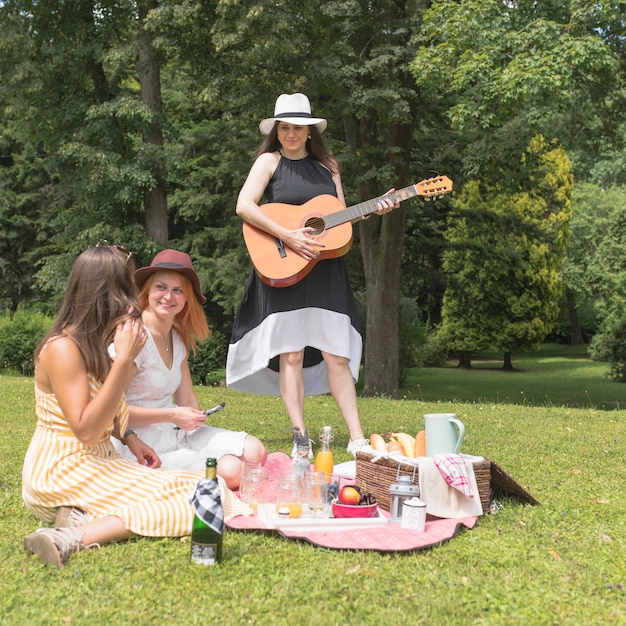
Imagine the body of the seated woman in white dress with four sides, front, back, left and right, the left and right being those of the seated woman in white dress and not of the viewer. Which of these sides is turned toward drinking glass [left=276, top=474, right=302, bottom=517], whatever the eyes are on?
front

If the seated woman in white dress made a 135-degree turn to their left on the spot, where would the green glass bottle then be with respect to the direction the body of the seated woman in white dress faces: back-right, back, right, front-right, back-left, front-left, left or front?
back

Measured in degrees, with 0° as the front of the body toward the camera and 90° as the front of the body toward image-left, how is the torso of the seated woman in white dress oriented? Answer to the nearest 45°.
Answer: approximately 315°

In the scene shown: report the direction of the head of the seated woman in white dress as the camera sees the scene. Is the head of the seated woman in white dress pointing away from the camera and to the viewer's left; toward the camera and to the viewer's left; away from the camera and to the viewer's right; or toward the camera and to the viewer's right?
toward the camera and to the viewer's left

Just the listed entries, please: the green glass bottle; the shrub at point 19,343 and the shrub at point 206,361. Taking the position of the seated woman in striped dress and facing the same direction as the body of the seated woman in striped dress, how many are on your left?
2

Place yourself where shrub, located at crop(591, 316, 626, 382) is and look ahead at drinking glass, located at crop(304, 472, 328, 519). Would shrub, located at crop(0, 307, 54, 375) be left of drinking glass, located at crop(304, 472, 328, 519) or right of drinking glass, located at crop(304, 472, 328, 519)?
right

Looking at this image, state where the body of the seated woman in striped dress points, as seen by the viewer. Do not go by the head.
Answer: to the viewer's right

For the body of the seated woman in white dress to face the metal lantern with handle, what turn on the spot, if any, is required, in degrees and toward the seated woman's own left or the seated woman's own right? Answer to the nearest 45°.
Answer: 0° — they already face it

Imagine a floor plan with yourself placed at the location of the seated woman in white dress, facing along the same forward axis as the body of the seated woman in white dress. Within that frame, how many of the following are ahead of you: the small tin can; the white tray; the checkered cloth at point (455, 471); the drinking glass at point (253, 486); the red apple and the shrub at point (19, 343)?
5

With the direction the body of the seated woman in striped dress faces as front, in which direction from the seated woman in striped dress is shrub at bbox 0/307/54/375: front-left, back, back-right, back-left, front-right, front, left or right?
left

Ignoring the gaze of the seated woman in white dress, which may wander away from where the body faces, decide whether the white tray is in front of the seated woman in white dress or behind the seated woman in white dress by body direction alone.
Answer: in front

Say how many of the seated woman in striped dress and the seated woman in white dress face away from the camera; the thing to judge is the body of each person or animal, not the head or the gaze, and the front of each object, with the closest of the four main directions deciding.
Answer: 0

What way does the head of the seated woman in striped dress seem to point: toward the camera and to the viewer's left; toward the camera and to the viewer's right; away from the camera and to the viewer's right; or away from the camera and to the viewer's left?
away from the camera and to the viewer's right

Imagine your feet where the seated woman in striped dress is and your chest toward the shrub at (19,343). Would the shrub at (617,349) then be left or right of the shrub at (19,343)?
right

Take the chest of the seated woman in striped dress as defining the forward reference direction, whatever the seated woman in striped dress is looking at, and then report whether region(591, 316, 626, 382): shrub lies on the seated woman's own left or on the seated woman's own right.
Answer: on the seated woman's own left

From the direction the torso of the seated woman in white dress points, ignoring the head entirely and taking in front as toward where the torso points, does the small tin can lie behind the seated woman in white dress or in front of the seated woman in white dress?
in front
